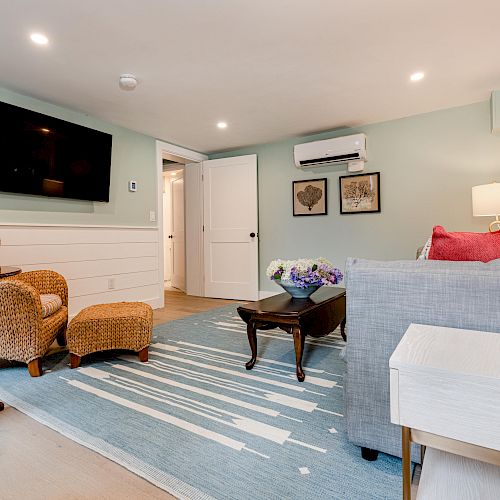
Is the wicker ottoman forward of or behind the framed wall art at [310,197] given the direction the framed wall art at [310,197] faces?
forward

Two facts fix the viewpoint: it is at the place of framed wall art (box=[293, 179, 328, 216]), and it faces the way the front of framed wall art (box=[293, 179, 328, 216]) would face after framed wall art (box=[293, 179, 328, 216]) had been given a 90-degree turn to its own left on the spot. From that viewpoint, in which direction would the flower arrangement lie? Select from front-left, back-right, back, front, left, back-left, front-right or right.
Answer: right

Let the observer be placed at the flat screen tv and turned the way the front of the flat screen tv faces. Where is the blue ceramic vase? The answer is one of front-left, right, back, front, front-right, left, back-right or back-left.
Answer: front

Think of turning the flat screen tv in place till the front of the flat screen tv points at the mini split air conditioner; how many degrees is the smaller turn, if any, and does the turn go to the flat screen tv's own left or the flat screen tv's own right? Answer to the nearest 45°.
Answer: approximately 45° to the flat screen tv's own left

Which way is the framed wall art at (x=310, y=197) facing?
toward the camera

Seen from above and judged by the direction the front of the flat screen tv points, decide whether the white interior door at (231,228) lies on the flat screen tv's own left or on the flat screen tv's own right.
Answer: on the flat screen tv's own left

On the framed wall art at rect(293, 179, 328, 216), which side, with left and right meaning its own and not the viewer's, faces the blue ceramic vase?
front

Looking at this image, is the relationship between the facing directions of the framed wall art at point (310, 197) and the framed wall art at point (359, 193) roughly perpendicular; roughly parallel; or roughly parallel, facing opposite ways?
roughly parallel

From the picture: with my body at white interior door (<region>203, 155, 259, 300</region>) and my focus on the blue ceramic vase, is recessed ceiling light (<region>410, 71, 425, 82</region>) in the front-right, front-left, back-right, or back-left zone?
front-left

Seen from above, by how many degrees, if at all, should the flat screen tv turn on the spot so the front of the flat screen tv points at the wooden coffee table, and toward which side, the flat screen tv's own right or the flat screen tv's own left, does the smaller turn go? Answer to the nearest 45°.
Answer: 0° — it already faces it

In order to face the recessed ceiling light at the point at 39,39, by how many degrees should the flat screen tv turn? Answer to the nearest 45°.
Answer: approximately 45° to its right

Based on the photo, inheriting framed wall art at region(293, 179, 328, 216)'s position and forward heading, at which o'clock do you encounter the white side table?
The white side table is roughly at 12 o'clock from the framed wall art.

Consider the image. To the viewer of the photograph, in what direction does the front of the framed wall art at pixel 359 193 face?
facing the viewer

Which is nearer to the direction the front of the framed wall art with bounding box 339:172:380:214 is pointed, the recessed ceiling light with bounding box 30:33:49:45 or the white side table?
the white side table

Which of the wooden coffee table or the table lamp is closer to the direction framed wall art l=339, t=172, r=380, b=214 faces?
the wooden coffee table

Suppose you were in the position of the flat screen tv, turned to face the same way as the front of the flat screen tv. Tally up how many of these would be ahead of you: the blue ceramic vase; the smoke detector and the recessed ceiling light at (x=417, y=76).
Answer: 3

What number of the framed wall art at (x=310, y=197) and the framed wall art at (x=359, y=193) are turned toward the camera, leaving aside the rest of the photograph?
2

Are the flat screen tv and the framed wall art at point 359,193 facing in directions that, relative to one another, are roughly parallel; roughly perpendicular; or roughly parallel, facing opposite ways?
roughly perpendicular

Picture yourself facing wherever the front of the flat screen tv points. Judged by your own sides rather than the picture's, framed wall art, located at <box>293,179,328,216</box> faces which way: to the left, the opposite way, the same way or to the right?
to the right

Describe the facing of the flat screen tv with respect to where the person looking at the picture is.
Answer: facing the viewer and to the right of the viewer
